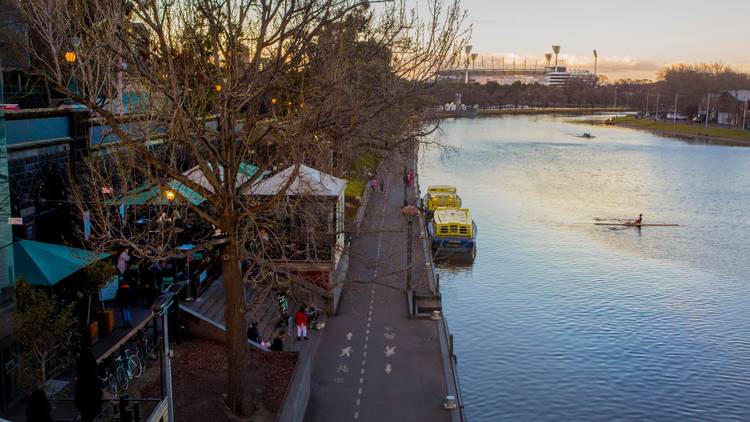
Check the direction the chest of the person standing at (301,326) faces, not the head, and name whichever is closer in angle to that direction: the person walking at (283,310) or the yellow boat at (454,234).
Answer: the yellow boat

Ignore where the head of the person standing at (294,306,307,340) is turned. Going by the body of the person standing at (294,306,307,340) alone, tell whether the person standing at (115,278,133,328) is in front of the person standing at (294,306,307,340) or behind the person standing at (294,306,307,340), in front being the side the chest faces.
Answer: behind

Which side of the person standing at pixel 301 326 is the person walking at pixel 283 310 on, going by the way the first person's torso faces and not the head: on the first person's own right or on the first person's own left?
on the first person's own left

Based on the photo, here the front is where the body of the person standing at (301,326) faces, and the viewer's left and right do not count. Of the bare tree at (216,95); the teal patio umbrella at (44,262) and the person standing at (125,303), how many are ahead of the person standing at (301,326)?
0

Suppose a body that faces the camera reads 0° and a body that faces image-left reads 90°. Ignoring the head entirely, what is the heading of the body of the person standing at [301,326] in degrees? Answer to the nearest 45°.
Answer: approximately 180°

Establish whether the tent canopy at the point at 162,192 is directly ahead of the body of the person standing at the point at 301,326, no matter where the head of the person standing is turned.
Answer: no

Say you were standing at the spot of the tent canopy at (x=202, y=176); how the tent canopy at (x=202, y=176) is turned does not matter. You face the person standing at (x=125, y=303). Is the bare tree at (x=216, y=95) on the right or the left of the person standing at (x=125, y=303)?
left

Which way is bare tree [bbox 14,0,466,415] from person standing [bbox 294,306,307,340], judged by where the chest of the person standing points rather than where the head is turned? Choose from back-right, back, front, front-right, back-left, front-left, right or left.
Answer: back
